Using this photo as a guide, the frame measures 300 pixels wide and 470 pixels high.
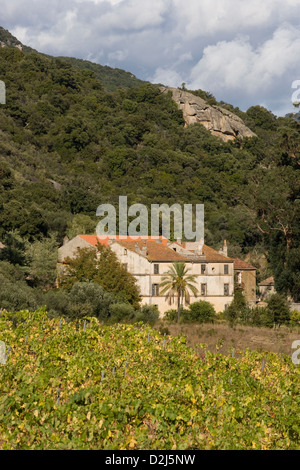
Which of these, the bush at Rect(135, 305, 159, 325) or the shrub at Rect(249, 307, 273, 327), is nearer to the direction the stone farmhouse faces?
the bush

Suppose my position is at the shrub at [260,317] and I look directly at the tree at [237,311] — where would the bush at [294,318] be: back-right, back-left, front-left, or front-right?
back-right

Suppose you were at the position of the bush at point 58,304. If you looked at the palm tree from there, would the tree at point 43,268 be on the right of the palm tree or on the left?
left

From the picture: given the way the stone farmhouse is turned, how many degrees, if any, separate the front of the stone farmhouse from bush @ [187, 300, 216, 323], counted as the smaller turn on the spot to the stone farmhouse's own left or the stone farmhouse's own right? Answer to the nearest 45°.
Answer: approximately 45° to the stone farmhouse's own left

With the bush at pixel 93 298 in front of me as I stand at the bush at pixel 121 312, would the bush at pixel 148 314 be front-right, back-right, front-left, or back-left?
back-right

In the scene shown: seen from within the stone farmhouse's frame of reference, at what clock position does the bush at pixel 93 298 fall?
The bush is roughly at 1 o'clock from the stone farmhouse.

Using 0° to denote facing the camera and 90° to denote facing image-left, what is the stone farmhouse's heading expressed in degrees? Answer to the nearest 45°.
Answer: approximately 0°

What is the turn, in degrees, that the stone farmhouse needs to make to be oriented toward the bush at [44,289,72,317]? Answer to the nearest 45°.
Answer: approximately 45° to its right
